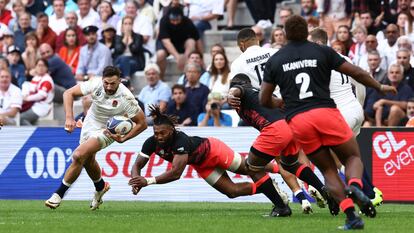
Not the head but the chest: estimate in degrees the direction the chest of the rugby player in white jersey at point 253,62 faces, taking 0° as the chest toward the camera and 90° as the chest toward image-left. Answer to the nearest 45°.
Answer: approximately 135°

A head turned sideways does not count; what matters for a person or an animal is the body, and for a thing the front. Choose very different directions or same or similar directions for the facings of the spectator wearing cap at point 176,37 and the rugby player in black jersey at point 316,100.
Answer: very different directions

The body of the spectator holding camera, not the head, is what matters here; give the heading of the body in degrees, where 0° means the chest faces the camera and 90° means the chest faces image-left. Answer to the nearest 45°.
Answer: approximately 0°

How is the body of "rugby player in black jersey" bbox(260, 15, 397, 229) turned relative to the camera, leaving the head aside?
away from the camera

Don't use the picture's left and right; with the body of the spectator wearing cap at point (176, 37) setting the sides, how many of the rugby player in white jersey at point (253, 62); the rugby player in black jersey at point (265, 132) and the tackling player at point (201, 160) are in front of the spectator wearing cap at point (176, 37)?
3

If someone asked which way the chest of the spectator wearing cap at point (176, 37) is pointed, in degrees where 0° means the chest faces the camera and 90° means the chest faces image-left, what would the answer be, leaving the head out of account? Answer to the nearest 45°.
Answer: approximately 0°

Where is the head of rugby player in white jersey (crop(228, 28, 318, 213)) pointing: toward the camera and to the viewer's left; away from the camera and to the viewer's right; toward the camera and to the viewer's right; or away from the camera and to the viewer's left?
away from the camera and to the viewer's left
